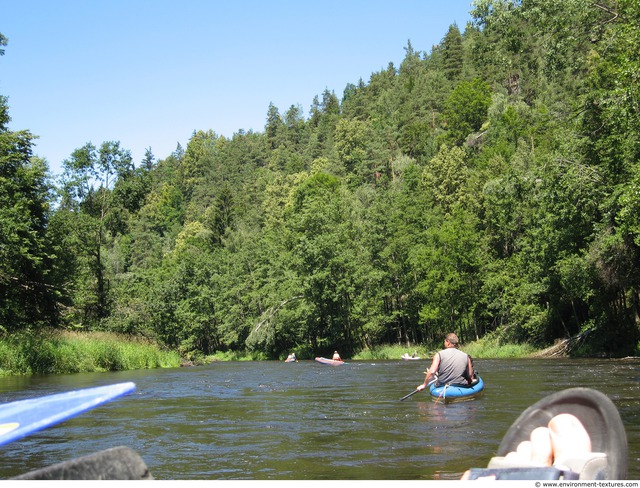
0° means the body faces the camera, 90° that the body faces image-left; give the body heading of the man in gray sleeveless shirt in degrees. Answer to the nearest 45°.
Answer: approximately 180°
